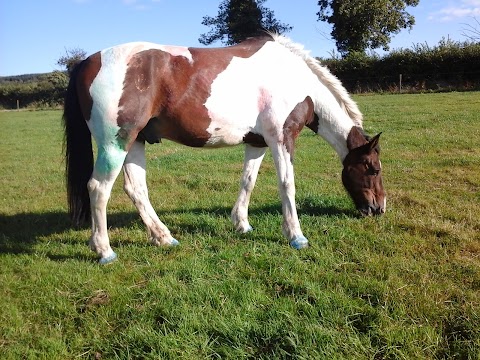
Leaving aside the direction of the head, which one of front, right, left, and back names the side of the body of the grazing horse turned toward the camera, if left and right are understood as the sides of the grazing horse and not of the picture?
right

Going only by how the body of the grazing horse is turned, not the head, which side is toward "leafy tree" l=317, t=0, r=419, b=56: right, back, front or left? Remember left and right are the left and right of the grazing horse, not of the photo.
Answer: left
